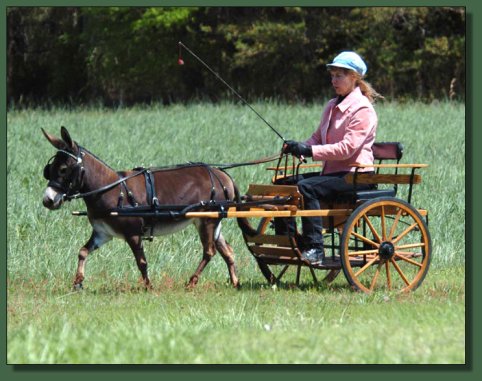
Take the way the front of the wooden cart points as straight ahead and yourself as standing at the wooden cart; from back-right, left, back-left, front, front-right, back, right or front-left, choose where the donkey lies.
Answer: front

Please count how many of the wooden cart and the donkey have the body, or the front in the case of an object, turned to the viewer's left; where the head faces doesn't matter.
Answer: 2

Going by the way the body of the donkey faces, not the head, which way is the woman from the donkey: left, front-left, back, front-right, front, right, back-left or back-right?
back

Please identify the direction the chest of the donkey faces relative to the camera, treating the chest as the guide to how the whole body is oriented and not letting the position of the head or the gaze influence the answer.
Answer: to the viewer's left

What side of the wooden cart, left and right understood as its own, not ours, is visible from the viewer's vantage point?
left

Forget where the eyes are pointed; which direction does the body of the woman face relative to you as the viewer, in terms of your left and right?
facing to the left of the viewer

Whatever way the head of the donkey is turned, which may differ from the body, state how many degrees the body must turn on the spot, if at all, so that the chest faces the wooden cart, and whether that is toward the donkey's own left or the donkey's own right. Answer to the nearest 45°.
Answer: approximately 180°

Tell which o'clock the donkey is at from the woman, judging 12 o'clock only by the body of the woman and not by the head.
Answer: The donkey is roughly at 12 o'clock from the woman.
